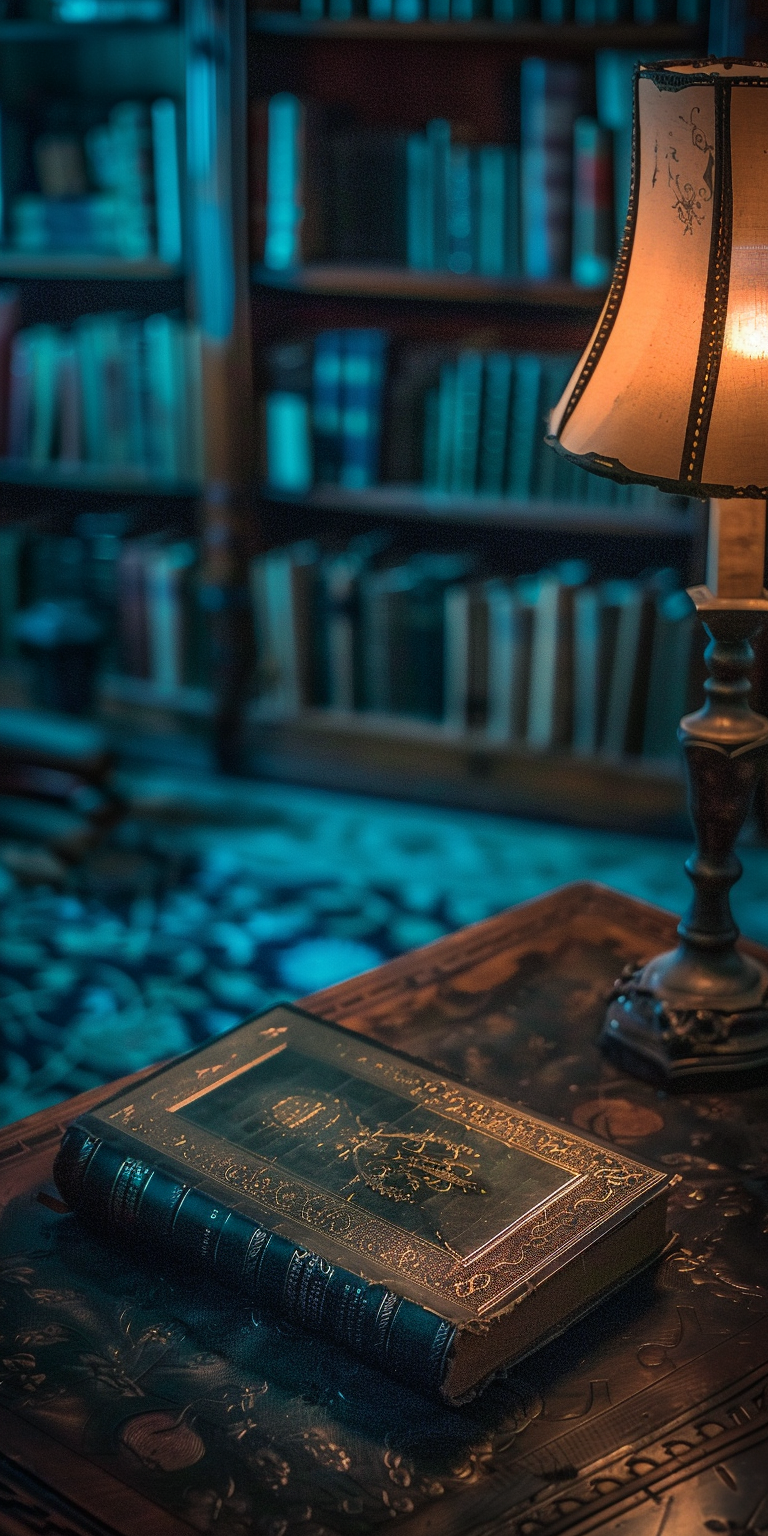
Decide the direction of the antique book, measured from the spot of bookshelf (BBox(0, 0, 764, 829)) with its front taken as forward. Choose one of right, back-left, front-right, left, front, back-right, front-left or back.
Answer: front

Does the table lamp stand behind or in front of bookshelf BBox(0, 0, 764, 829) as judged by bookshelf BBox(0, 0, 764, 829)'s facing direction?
in front

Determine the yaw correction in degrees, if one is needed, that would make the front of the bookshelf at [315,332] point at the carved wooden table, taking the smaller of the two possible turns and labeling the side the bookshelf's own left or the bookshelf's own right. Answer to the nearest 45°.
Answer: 0° — it already faces it

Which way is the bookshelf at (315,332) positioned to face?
toward the camera
